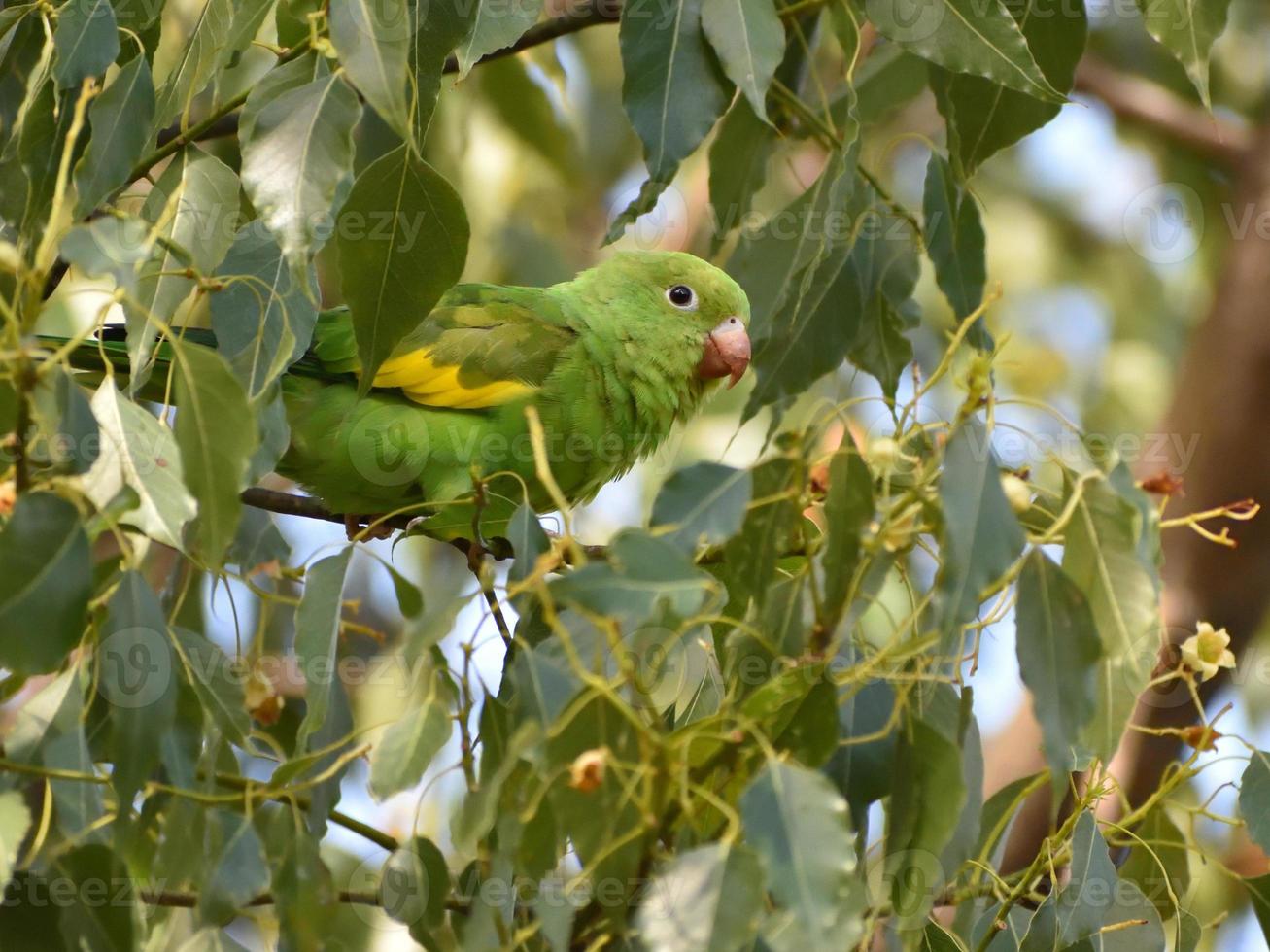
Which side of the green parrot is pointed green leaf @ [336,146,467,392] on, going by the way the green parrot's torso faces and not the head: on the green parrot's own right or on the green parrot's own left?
on the green parrot's own right

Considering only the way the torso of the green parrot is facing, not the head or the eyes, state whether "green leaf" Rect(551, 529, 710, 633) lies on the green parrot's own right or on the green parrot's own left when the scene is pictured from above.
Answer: on the green parrot's own right

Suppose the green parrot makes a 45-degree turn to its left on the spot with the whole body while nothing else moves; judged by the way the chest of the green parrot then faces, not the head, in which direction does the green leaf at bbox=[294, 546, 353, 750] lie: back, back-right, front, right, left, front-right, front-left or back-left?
back-right

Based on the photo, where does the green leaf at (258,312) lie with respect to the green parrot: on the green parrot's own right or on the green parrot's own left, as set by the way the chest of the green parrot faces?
on the green parrot's own right

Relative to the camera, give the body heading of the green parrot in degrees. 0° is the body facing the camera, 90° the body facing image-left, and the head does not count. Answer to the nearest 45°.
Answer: approximately 270°

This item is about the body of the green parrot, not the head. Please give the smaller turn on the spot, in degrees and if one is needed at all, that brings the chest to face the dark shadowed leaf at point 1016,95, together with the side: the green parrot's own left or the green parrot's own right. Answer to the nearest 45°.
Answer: approximately 45° to the green parrot's own right

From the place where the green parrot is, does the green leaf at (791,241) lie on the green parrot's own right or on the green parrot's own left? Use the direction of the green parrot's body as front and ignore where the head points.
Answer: on the green parrot's own left

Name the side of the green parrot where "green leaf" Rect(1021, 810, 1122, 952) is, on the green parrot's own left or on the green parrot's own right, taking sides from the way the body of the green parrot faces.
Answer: on the green parrot's own right
